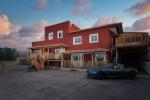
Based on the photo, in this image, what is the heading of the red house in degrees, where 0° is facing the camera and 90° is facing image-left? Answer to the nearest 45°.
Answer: approximately 45°

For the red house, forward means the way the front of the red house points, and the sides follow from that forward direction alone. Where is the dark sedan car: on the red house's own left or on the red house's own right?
on the red house's own left
